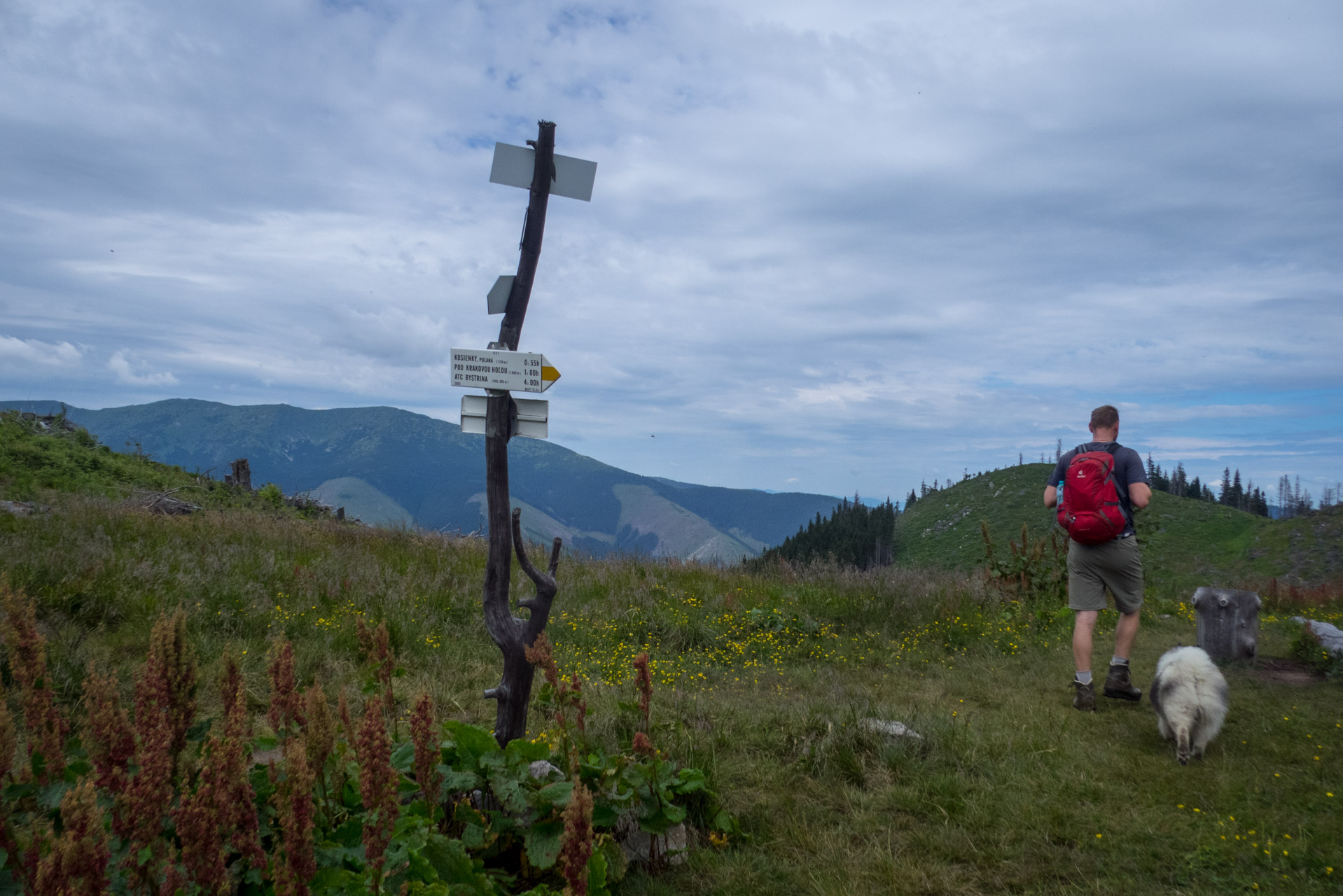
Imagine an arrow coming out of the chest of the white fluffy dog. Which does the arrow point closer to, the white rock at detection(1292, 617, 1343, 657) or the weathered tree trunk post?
the white rock
